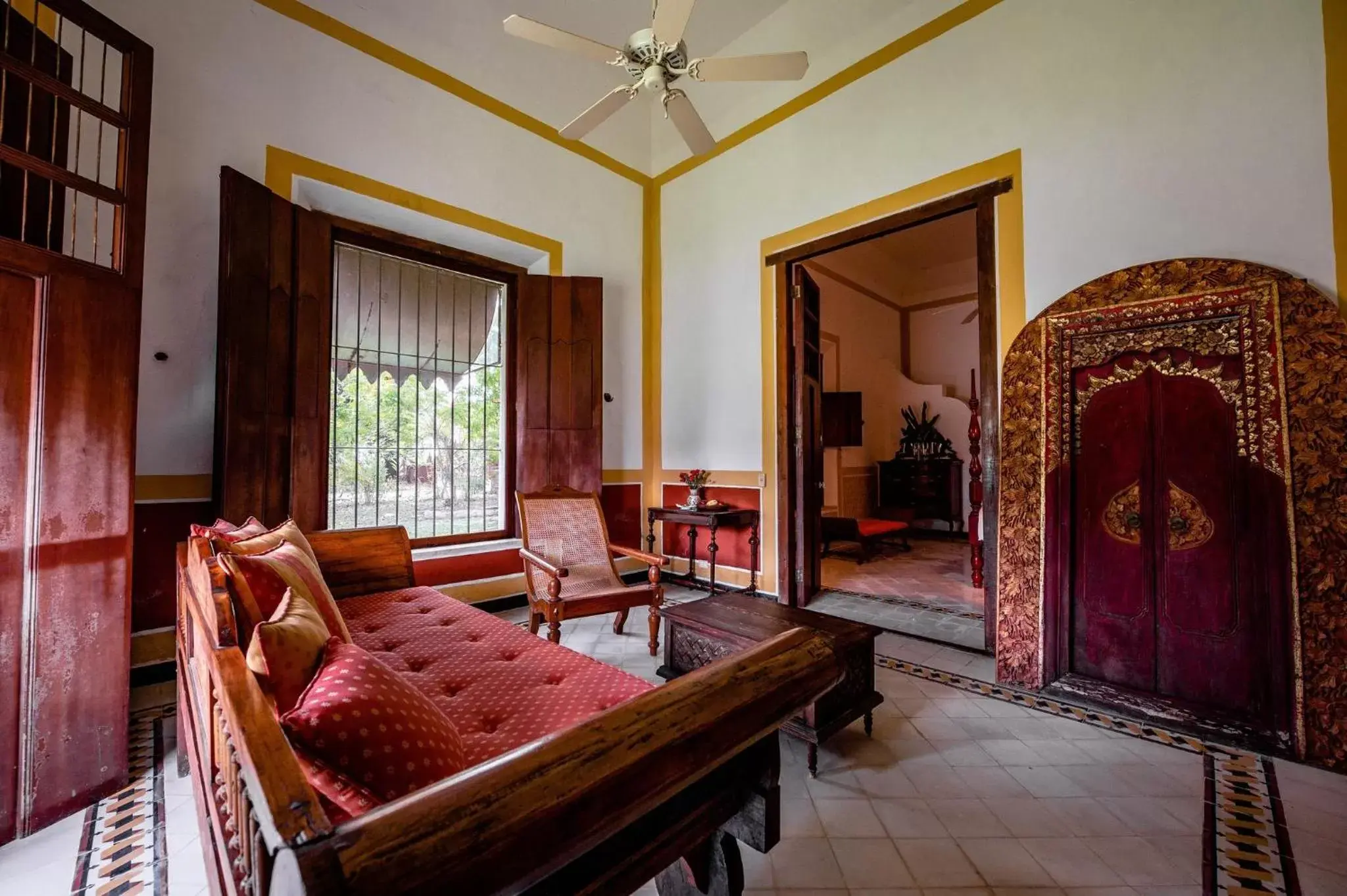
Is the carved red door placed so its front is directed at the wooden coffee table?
yes

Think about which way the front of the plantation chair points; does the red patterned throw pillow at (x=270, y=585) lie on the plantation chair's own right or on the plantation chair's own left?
on the plantation chair's own right

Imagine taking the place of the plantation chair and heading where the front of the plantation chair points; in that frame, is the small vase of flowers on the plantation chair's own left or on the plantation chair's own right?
on the plantation chair's own left

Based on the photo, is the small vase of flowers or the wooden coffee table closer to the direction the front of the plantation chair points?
the wooden coffee table

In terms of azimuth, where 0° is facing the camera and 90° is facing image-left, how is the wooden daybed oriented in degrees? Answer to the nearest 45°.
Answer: approximately 225°

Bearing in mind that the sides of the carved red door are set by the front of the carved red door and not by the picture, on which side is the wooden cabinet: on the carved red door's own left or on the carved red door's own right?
on the carved red door's own right

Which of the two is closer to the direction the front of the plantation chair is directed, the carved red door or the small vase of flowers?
the carved red door

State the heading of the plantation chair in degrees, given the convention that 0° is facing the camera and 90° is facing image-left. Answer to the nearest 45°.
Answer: approximately 315°
